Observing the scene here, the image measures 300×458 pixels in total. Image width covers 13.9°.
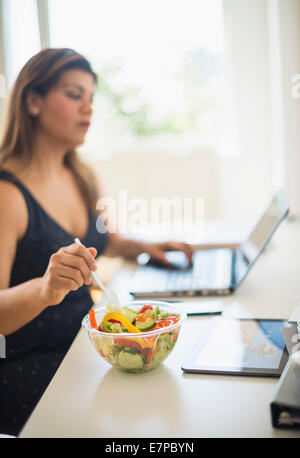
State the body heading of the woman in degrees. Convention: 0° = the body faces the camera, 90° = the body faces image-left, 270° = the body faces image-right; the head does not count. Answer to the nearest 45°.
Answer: approximately 315°

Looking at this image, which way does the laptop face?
to the viewer's left

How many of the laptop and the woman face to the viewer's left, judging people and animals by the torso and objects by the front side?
1
